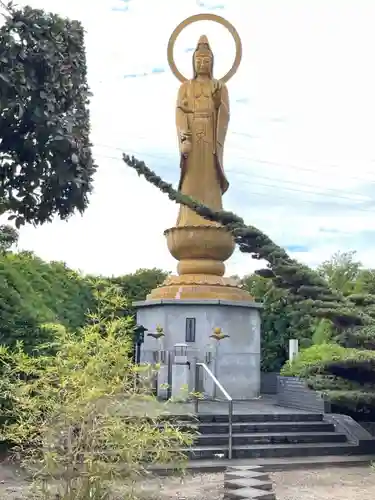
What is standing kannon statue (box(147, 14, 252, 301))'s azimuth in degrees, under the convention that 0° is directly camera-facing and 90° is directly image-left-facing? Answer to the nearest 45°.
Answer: approximately 0°

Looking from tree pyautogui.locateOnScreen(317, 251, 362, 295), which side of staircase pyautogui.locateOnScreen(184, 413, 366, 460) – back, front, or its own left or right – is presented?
back

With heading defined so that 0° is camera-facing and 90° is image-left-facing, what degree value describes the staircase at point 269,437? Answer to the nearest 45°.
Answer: approximately 0°

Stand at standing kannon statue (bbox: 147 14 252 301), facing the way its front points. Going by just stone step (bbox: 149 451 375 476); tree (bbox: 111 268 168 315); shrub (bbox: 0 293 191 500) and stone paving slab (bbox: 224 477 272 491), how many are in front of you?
3

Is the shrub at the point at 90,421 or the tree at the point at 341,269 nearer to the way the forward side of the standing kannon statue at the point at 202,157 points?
the shrub

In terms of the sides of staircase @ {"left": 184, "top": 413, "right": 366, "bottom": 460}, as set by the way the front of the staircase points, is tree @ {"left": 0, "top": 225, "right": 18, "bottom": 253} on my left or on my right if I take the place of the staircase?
on my right

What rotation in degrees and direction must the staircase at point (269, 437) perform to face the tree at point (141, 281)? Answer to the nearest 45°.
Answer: approximately 180°

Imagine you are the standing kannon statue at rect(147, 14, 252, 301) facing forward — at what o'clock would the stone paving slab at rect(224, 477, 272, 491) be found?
The stone paving slab is roughly at 12 o'clock from the standing kannon statue.
